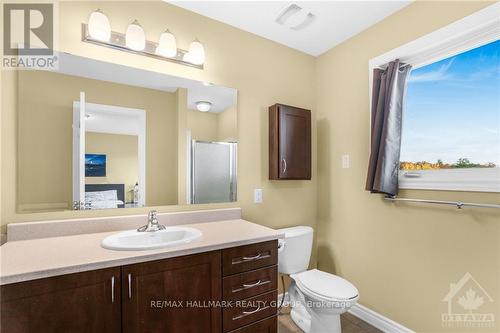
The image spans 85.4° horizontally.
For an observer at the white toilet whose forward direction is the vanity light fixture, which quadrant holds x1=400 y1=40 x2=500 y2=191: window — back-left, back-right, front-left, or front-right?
back-left

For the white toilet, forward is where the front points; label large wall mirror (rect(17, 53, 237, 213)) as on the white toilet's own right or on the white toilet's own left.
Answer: on the white toilet's own right

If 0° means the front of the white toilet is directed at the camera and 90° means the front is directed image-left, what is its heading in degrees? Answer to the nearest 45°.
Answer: approximately 315°

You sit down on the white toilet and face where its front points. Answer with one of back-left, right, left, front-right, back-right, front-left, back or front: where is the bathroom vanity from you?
right
